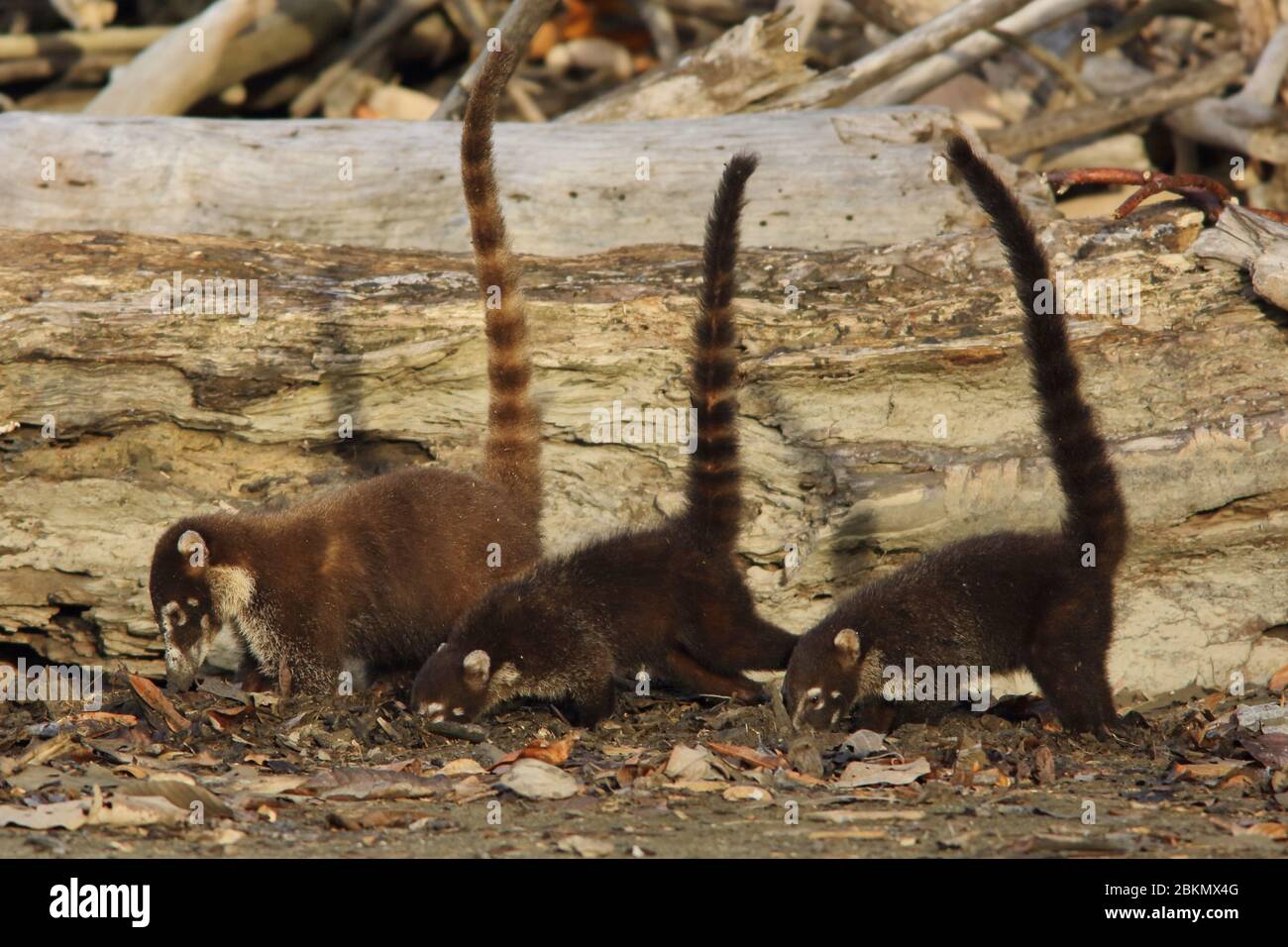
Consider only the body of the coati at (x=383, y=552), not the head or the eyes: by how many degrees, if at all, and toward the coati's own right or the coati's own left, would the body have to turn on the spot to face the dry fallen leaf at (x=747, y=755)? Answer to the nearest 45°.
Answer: approximately 135° to the coati's own left

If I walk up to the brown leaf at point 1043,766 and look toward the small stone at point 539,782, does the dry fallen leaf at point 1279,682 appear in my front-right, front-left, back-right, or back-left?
back-right

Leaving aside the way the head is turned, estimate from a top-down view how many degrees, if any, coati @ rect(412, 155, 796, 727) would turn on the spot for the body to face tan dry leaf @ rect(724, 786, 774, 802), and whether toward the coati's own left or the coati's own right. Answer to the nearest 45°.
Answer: approximately 90° to the coati's own left

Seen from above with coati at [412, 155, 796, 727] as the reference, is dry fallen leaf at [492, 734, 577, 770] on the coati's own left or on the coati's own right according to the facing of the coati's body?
on the coati's own left

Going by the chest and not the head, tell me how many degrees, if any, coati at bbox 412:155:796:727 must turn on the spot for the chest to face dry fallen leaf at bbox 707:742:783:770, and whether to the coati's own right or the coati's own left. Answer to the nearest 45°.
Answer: approximately 90° to the coati's own left

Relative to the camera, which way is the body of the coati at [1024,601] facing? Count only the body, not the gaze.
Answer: to the viewer's left

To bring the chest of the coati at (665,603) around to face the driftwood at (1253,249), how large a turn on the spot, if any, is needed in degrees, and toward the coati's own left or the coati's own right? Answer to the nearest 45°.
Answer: approximately 180°

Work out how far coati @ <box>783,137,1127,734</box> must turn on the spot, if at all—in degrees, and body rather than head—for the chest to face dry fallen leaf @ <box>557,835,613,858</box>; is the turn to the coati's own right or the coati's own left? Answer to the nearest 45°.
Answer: approximately 45° to the coati's own left

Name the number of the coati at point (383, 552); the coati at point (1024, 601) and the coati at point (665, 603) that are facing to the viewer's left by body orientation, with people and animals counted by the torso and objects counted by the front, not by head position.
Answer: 3

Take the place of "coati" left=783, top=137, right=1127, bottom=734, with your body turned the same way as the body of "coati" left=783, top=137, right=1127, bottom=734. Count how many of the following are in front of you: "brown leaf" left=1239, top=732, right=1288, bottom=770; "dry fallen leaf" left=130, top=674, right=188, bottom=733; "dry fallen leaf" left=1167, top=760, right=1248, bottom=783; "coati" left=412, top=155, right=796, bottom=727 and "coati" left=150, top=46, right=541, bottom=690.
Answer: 3

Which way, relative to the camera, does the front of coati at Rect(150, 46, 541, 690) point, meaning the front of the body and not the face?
to the viewer's left

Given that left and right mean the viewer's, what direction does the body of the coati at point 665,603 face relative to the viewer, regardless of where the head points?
facing to the left of the viewer
